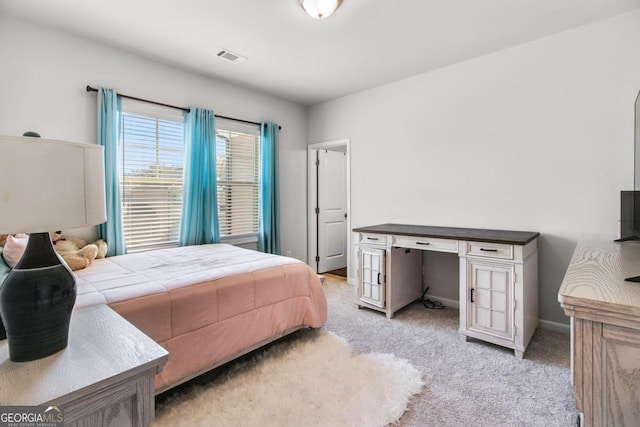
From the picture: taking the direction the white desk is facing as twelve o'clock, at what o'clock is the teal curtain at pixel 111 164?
The teal curtain is roughly at 1 o'clock from the white desk.

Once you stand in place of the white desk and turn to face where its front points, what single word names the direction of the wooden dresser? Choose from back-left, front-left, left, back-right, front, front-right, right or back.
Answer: front-left

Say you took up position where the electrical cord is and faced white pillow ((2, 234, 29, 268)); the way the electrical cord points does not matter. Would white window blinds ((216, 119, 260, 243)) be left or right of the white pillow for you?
right

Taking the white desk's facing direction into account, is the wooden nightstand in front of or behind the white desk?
in front

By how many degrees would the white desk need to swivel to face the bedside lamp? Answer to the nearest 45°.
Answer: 0° — it already faces it

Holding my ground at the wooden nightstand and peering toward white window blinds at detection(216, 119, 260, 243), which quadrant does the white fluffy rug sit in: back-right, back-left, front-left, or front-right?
front-right

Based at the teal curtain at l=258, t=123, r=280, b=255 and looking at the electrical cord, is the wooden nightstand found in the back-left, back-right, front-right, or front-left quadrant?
front-right

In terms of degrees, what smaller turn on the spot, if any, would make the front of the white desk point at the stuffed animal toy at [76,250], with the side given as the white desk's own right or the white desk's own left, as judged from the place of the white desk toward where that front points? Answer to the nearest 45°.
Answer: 0° — it already faces it

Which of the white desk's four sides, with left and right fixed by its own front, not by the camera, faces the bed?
front

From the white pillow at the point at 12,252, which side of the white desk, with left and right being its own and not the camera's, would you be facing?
front

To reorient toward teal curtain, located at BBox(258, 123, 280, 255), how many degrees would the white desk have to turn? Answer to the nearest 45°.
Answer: approximately 45° to its right

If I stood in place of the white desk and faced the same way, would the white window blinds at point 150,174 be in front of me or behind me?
in front

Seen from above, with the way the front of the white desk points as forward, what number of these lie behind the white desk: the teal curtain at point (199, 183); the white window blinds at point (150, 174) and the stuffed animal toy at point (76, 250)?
0

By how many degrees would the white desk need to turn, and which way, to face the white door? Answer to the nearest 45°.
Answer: approximately 90° to its right

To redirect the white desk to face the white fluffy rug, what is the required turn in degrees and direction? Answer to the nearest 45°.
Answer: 0° — it already faces it
